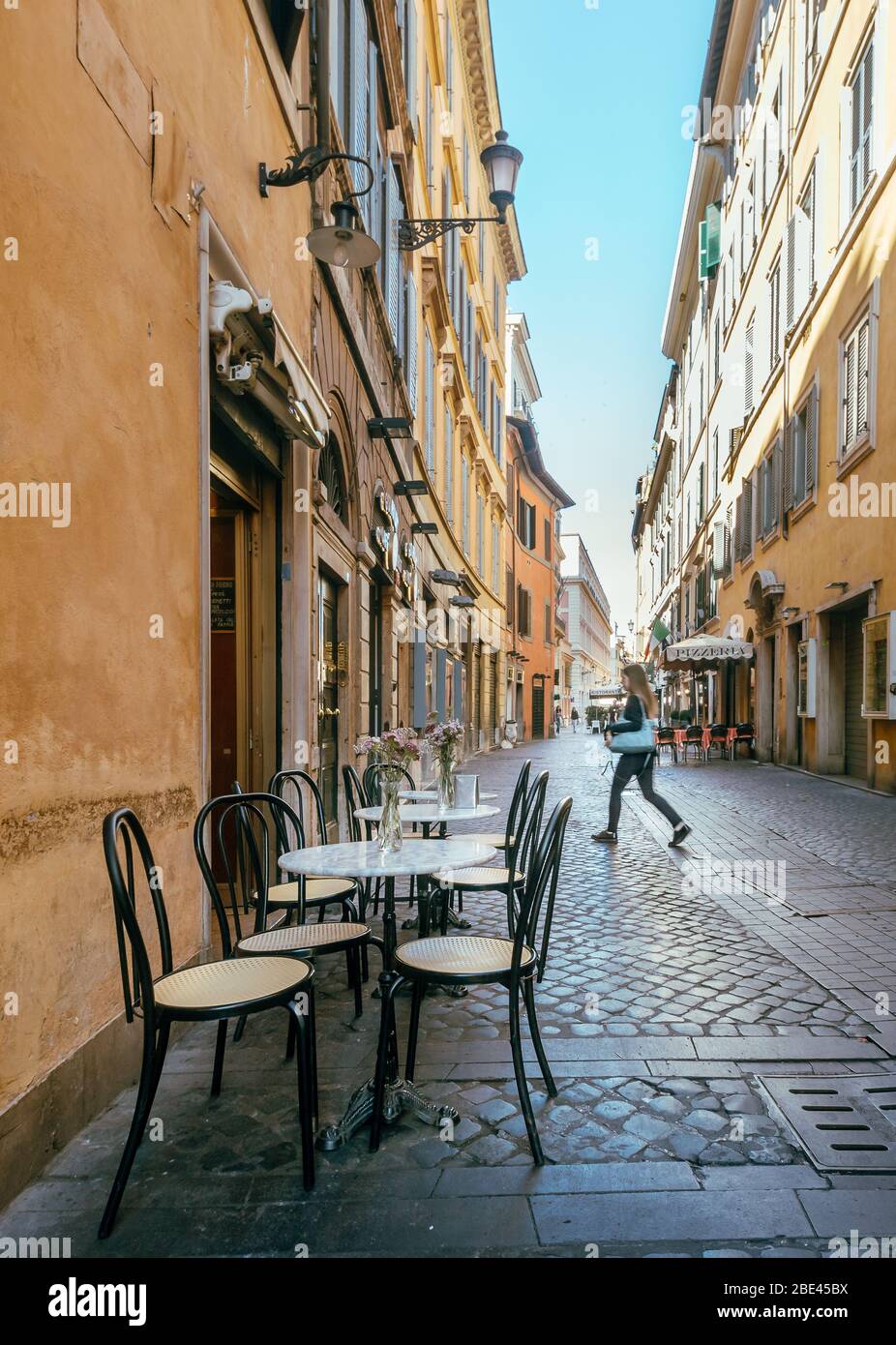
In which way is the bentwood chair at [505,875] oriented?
to the viewer's left

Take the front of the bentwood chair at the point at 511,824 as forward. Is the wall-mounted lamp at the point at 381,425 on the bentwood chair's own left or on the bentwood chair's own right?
on the bentwood chair's own right

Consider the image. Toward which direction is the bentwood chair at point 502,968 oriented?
to the viewer's left

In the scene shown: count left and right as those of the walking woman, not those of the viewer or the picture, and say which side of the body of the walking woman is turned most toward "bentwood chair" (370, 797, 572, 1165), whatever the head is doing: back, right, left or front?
left

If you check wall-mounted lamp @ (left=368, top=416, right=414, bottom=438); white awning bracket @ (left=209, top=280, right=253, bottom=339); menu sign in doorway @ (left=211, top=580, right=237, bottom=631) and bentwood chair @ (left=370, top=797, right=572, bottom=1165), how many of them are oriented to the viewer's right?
2

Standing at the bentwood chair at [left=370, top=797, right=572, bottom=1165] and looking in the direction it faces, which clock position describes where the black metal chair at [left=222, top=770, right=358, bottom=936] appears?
The black metal chair is roughly at 2 o'clock from the bentwood chair.

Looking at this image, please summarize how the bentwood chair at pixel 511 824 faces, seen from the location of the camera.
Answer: facing to the left of the viewer

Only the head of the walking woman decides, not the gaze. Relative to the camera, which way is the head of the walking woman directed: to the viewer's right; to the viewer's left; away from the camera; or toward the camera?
to the viewer's left

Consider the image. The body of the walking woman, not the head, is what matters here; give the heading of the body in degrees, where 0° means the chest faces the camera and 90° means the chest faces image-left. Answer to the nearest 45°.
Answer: approximately 90°
